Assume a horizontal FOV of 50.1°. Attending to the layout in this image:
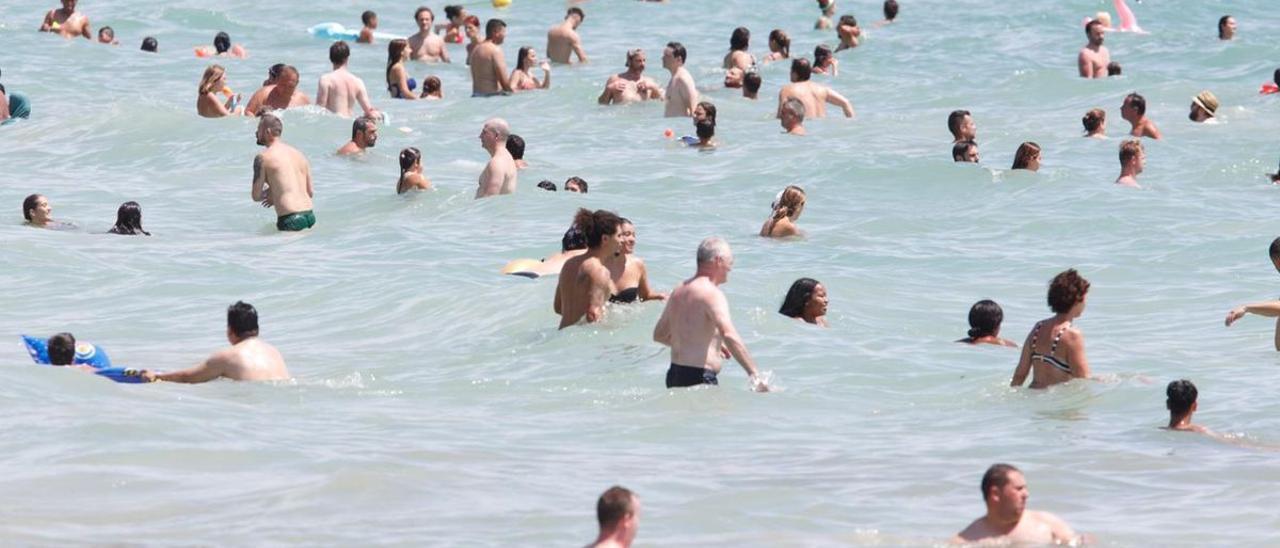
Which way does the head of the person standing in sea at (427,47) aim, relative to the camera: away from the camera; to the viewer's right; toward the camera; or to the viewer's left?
toward the camera

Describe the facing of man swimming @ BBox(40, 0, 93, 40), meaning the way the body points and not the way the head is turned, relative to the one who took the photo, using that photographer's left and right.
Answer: facing the viewer

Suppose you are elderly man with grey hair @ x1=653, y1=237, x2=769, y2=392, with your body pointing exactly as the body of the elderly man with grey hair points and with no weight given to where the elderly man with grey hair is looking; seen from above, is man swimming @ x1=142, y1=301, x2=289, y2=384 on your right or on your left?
on your left

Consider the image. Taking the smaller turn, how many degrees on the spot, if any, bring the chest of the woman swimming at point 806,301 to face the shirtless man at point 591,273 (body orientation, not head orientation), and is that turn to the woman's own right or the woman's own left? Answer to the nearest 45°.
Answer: approximately 135° to the woman's own right

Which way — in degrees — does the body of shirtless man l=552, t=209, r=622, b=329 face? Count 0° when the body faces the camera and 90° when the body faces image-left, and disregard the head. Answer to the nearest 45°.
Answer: approximately 225°

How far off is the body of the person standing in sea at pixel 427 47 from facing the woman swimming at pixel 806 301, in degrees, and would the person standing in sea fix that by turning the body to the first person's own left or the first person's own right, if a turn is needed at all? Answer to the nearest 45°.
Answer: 0° — they already face them

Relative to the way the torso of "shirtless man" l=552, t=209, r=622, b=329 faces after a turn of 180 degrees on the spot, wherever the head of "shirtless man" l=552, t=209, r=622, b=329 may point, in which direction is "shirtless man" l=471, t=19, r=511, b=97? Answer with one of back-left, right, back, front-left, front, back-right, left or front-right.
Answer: back-right

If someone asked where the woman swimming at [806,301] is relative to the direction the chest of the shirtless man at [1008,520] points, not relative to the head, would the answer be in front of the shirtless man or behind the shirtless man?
behind

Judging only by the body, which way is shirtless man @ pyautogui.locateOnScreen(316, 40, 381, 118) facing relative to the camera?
away from the camera

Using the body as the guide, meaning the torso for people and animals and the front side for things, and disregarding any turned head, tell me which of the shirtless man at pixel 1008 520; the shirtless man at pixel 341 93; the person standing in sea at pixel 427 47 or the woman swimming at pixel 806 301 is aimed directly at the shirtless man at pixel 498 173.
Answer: the person standing in sea

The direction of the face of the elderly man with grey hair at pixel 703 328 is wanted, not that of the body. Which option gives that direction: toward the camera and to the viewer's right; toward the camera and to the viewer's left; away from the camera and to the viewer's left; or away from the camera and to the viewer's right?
away from the camera and to the viewer's right

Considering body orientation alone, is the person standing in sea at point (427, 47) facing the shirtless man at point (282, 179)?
yes
